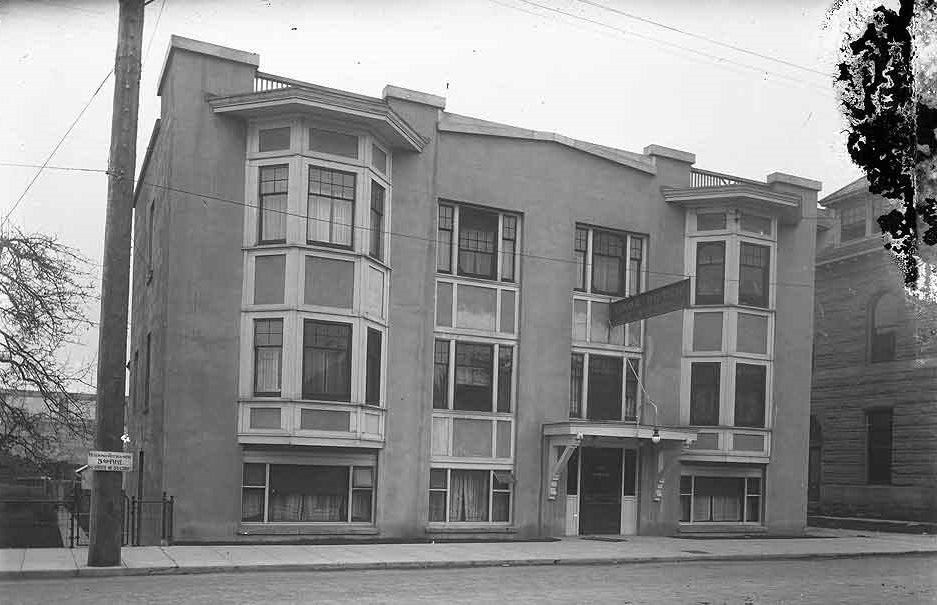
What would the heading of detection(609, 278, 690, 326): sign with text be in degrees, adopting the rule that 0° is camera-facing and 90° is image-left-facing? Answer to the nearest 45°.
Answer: approximately 45°

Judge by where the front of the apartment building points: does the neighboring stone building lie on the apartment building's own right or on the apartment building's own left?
on the apartment building's own left

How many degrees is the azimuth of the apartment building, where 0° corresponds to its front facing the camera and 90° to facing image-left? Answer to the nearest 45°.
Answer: approximately 315°
